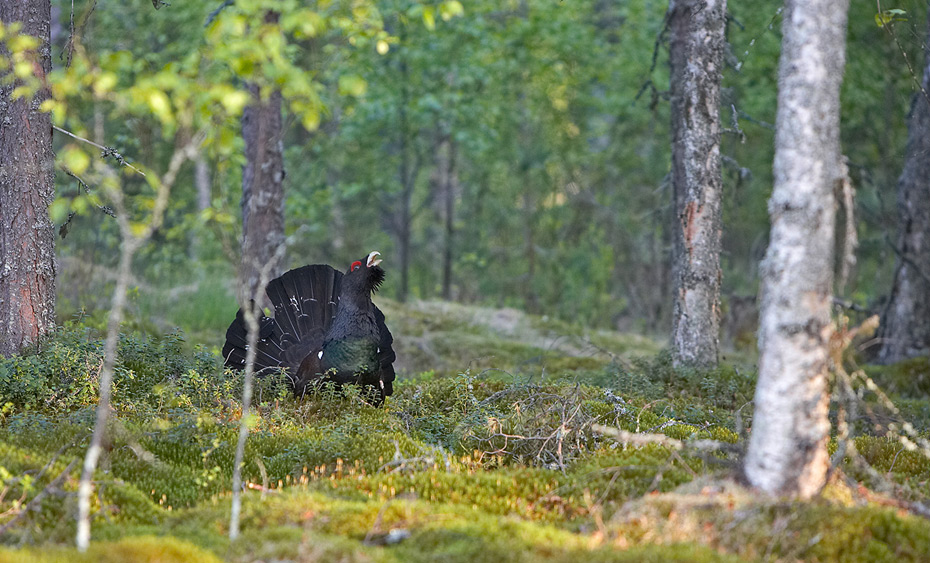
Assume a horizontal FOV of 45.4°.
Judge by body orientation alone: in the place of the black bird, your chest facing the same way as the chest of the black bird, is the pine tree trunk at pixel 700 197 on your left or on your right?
on your left

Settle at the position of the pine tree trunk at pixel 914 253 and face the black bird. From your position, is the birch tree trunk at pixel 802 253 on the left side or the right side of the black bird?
left

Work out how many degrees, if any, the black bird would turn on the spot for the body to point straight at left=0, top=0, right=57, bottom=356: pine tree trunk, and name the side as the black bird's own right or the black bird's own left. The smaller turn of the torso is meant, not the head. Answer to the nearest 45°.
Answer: approximately 135° to the black bird's own right

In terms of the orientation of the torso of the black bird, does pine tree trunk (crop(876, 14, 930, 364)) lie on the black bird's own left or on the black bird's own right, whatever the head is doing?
on the black bird's own left

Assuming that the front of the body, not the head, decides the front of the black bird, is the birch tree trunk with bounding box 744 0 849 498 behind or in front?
in front

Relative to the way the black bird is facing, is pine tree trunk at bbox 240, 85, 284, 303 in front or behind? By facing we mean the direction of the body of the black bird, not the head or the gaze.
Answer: behind
